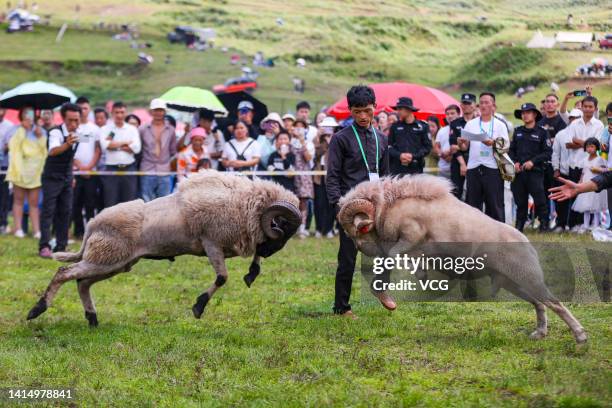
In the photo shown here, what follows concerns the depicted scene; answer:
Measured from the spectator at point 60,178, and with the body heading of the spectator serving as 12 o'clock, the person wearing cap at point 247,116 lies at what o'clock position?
The person wearing cap is roughly at 9 o'clock from the spectator.

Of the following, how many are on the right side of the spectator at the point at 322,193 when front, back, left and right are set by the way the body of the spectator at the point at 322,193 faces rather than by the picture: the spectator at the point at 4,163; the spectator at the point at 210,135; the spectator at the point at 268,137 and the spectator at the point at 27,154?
4

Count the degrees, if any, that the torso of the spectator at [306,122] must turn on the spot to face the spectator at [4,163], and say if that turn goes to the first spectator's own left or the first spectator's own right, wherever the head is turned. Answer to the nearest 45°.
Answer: approximately 90° to the first spectator's own right

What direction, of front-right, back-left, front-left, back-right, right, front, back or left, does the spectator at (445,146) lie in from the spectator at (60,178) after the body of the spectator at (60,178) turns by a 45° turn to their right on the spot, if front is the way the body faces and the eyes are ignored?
left

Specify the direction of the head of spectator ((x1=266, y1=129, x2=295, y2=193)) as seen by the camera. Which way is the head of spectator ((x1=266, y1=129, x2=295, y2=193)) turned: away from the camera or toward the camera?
toward the camera

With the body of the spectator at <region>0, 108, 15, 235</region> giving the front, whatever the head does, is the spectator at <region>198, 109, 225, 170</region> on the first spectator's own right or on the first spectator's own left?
on the first spectator's own left

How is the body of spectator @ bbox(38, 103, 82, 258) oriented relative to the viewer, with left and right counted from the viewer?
facing the viewer and to the right of the viewer

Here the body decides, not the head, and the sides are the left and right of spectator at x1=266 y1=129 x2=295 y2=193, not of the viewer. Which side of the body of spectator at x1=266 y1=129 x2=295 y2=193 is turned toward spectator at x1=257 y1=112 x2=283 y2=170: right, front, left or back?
back

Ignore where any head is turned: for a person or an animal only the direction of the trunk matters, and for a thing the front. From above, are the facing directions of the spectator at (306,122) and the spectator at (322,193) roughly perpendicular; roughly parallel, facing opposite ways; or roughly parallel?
roughly parallel

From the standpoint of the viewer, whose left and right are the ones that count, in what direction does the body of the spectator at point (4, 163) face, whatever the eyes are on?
facing the viewer

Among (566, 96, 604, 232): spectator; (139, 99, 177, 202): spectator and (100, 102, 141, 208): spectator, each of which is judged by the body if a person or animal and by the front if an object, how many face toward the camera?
3

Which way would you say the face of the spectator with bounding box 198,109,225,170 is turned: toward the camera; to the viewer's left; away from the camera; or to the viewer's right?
toward the camera

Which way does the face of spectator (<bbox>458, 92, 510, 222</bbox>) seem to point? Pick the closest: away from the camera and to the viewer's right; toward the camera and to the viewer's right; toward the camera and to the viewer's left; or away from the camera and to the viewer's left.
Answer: toward the camera and to the viewer's left

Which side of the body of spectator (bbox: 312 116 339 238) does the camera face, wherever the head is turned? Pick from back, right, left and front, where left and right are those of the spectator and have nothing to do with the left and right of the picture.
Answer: front

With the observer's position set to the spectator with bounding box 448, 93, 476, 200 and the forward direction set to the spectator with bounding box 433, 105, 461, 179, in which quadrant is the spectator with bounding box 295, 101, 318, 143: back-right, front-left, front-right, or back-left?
front-left

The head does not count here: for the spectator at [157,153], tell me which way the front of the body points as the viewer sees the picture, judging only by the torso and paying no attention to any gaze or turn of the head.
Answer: toward the camera

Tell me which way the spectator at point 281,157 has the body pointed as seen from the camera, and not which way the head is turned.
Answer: toward the camera
